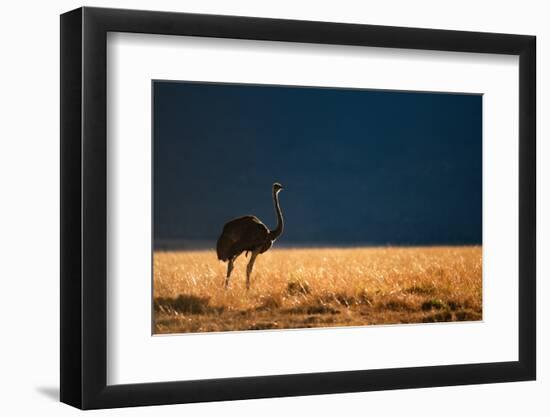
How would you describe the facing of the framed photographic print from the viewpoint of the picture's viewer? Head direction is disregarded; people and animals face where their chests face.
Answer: facing the viewer and to the right of the viewer
